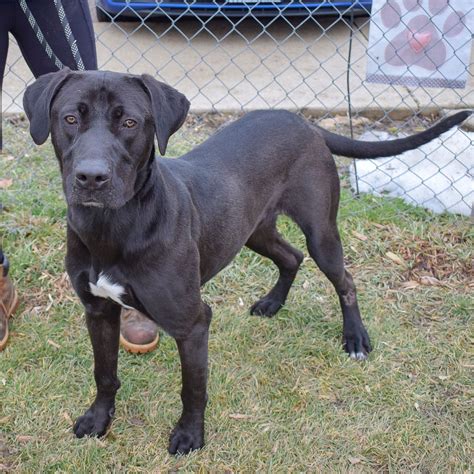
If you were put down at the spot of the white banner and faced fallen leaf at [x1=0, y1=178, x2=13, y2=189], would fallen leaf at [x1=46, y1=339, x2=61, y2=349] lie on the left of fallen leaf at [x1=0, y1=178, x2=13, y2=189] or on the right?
left

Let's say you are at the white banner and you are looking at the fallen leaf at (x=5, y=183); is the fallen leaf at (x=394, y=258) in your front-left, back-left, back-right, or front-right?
front-left

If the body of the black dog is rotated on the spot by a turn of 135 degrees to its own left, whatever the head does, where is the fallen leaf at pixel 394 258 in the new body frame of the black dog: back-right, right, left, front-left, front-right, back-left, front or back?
front-left

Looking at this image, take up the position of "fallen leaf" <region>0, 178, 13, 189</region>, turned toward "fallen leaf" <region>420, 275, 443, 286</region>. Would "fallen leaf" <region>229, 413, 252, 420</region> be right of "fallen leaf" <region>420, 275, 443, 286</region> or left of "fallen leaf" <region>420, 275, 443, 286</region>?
right

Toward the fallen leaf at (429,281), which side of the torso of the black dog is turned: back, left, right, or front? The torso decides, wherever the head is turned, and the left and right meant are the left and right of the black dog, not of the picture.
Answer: back

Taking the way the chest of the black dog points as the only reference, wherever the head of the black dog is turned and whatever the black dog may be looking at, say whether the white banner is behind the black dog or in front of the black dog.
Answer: behind

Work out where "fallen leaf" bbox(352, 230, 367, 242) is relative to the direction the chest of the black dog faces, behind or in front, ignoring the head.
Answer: behind

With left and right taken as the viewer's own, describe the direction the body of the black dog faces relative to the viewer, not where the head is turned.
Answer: facing the viewer and to the left of the viewer

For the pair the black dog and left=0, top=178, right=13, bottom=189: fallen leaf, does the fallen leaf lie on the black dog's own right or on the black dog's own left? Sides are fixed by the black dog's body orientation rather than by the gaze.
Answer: on the black dog's own right
